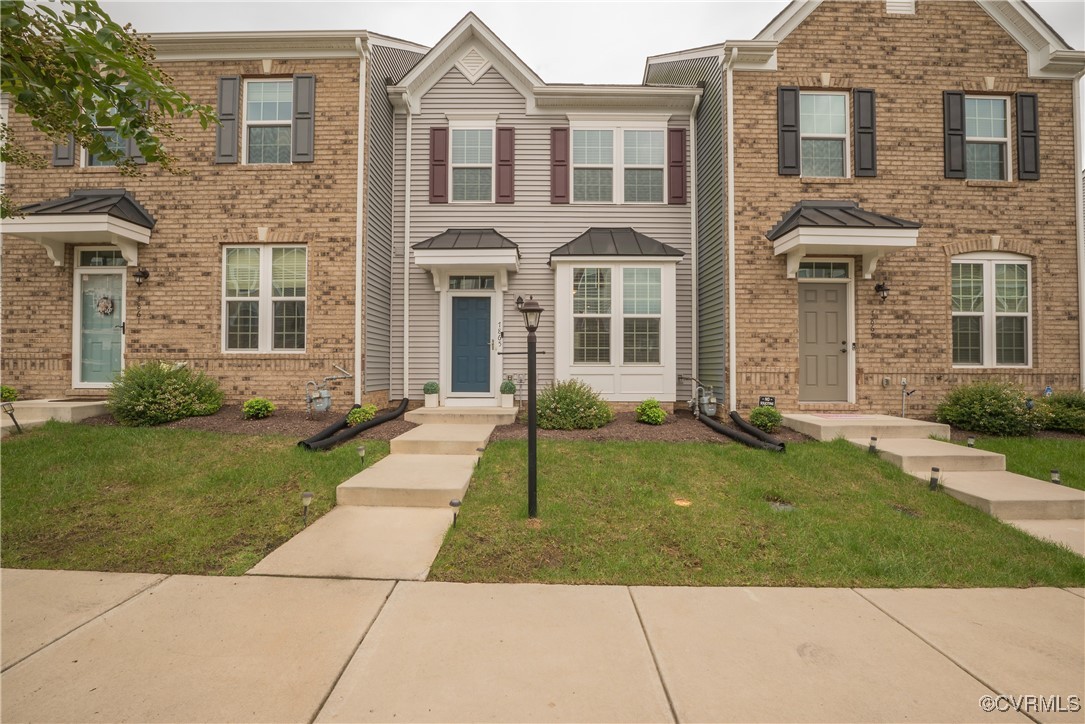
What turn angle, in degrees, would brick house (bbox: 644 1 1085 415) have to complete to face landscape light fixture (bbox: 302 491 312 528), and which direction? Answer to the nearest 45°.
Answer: approximately 45° to its right

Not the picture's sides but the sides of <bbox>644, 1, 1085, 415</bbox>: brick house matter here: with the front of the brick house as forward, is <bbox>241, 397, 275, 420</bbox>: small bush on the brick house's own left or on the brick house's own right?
on the brick house's own right

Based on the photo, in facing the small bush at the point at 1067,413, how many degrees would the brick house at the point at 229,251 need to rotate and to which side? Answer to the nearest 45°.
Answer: approximately 45° to its left

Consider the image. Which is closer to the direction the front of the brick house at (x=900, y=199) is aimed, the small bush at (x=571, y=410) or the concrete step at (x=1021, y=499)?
the concrete step

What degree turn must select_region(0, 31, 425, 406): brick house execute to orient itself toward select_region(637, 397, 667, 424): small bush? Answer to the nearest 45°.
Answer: approximately 45° to its left

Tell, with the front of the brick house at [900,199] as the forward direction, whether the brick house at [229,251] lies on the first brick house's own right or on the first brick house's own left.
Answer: on the first brick house's own right

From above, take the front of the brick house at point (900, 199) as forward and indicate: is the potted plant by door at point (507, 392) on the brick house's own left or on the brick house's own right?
on the brick house's own right

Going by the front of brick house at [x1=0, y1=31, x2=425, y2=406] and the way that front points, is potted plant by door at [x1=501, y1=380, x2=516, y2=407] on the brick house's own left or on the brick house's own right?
on the brick house's own left

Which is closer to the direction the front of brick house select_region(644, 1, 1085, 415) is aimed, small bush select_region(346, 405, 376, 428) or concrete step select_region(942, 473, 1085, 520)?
the concrete step

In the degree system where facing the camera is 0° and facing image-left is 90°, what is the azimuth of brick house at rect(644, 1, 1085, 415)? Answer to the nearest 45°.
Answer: approximately 0°

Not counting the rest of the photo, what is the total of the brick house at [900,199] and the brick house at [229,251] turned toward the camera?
2
